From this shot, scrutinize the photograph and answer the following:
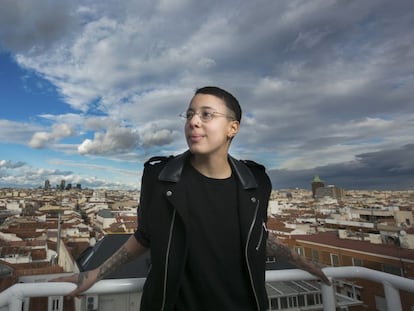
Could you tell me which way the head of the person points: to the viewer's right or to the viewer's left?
to the viewer's left

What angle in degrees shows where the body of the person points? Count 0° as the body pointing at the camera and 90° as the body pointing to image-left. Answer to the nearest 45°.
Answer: approximately 0°
